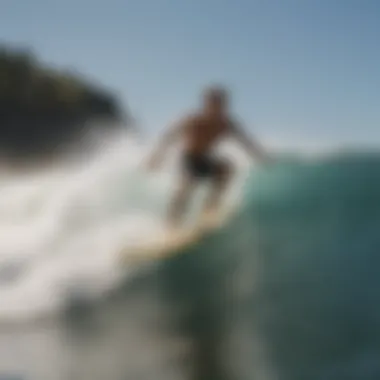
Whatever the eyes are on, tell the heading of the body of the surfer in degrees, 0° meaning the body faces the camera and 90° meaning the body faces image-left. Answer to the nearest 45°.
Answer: approximately 315°
